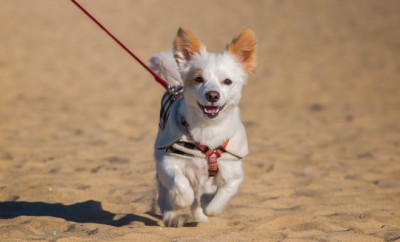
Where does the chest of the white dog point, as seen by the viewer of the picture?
toward the camera
